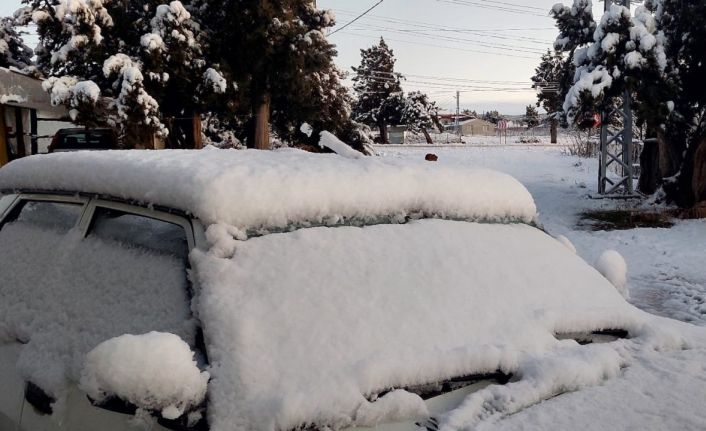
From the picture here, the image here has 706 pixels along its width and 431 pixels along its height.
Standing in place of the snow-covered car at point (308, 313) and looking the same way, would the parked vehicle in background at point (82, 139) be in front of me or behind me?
behind

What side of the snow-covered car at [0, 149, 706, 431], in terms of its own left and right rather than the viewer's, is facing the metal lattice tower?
left

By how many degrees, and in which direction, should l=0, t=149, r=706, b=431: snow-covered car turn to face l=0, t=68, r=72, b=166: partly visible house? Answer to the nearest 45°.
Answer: approximately 180°

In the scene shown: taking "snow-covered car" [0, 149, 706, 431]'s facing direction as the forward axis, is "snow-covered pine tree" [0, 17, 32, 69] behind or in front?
behind

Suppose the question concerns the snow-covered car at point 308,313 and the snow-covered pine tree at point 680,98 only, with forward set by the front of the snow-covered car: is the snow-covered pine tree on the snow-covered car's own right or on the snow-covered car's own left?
on the snow-covered car's own left

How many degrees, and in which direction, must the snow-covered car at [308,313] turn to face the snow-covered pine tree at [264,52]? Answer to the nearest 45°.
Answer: approximately 135° to its left

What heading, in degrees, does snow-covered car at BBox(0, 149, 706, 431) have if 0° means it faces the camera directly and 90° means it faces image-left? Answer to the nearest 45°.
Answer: approximately 315°

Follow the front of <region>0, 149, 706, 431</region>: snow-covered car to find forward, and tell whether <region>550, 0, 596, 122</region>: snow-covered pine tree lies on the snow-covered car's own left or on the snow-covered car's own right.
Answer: on the snow-covered car's own left
